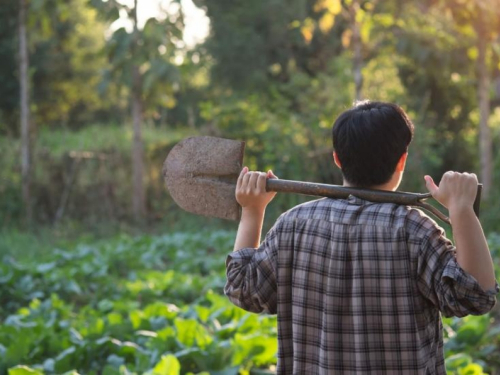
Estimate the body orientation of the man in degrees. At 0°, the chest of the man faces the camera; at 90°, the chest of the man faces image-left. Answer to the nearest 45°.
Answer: approximately 180°

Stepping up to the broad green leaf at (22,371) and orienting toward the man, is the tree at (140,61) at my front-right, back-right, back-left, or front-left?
back-left

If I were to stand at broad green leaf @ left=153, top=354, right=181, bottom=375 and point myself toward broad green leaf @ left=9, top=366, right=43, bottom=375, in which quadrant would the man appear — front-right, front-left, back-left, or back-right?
back-left

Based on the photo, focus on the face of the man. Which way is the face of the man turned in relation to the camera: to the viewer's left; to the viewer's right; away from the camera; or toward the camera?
away from the camera

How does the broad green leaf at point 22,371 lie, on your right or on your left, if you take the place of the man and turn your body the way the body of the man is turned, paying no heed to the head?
on your left

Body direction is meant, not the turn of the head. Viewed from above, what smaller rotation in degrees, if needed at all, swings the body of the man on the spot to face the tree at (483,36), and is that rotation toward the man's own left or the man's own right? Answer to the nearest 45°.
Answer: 0° — they already face it

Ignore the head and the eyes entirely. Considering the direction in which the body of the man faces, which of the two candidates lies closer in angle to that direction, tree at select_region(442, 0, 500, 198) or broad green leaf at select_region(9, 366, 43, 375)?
the tree
